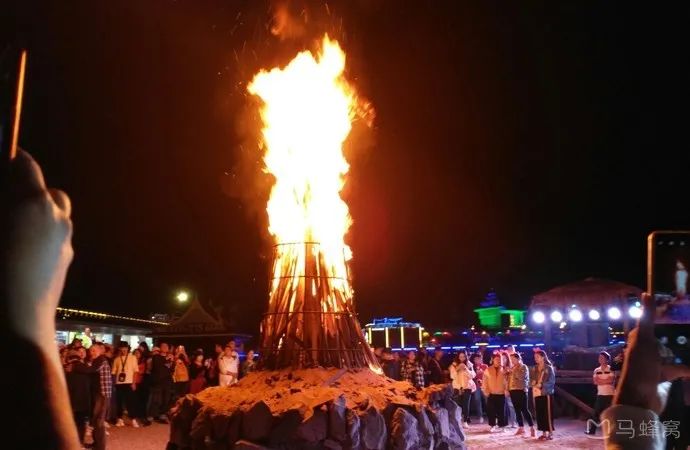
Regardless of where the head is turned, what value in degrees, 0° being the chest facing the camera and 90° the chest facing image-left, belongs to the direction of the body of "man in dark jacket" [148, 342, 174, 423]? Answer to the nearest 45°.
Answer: approximately 315°

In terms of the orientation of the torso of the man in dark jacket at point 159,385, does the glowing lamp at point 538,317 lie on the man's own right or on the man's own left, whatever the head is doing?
on the man's own left

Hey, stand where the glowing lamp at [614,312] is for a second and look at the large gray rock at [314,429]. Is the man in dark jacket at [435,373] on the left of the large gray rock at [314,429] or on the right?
right

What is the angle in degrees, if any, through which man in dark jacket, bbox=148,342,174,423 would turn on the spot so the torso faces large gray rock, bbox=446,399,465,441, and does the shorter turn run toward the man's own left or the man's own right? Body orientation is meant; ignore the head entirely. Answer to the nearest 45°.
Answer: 0° — they already face it

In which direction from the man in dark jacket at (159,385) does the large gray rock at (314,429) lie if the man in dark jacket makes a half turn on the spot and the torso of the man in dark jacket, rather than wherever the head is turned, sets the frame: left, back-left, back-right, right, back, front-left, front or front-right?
back-left

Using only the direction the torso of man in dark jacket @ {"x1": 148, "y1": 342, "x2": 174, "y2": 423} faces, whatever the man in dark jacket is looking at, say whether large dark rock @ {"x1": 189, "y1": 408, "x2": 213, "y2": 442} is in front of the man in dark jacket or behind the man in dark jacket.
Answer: in front

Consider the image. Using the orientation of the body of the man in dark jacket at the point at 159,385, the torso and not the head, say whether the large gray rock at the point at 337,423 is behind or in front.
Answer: in front
